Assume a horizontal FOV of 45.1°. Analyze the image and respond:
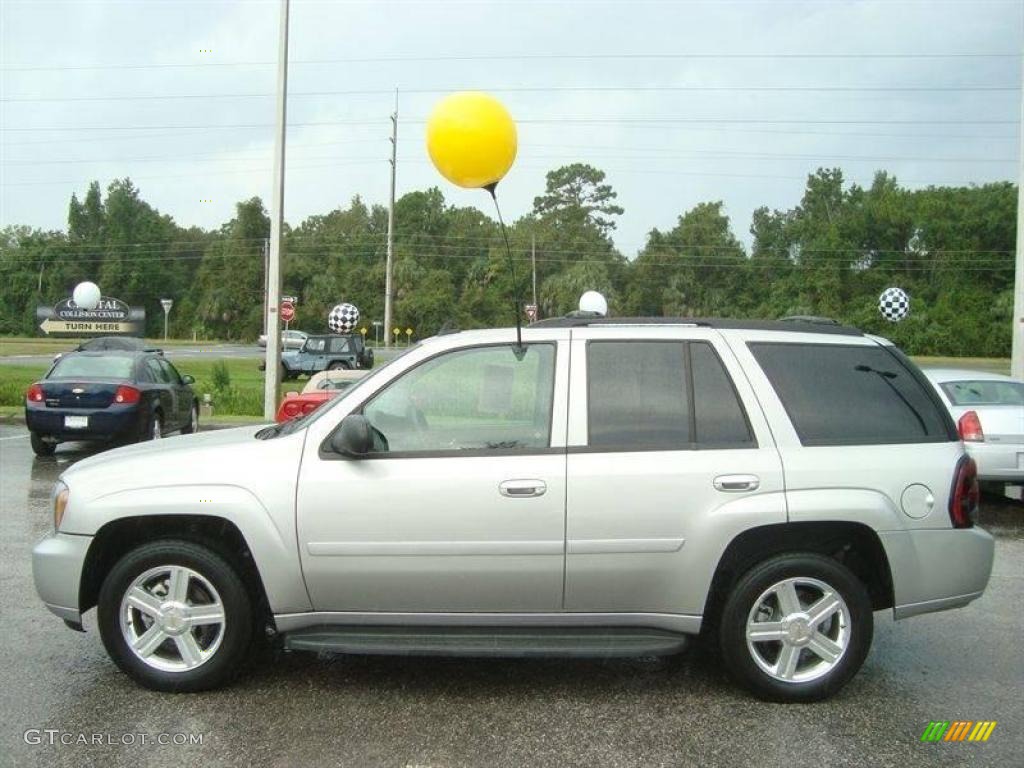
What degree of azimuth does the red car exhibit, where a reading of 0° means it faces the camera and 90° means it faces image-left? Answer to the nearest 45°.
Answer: approximately 180°

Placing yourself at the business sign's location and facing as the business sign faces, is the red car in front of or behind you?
in front

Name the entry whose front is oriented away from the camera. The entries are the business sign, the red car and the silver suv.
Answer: the red car

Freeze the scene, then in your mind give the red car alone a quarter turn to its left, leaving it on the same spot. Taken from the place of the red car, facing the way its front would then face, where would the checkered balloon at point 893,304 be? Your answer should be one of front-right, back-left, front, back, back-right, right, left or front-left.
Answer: back-right

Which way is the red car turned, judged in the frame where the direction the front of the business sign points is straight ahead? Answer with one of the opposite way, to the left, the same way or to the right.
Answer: the opposite way

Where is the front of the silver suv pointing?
to the viewer's left

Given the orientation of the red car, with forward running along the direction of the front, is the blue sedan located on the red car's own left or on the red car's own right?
on the red car's own left

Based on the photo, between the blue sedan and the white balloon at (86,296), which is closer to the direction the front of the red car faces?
the white balloon

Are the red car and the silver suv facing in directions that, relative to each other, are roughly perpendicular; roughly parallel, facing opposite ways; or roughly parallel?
roughly perpendicular

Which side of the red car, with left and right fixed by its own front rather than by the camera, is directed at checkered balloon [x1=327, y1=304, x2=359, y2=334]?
front

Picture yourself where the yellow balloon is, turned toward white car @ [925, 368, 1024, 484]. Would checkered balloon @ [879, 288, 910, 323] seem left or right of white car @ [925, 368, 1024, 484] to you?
left

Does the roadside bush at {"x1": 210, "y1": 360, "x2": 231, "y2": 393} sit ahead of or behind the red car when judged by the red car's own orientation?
ahead

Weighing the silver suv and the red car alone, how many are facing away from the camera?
1

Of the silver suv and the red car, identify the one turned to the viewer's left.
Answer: the silver suv

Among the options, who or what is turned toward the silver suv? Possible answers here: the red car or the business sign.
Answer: the business sign

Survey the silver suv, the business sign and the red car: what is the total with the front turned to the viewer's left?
1
